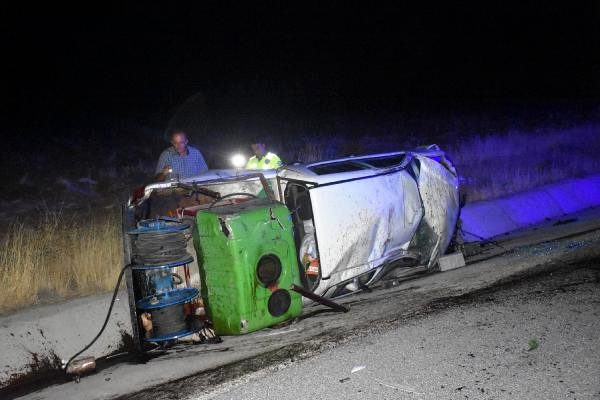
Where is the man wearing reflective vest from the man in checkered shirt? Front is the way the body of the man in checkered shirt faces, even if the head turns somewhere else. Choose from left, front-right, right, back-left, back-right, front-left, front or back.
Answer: back-left

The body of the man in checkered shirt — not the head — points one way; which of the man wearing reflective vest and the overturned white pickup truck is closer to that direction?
the overturned white pickup truck

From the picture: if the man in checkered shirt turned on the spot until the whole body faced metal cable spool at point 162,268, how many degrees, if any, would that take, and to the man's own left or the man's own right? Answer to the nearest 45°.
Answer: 0° — they already face it

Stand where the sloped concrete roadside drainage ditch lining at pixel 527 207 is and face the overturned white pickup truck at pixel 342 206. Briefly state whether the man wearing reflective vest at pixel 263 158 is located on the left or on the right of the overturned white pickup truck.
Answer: right

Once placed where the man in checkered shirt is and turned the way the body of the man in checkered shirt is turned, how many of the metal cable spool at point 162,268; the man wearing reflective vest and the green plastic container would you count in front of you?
2

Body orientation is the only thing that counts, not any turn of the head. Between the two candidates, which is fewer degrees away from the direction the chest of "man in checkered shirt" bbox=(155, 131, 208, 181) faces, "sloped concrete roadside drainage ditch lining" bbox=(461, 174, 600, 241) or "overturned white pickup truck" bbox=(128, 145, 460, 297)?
the overturned white pickup truck

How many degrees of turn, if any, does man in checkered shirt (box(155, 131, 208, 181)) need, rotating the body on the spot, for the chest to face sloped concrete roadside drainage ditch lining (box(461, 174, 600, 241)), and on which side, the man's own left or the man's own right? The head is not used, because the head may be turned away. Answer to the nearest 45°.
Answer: approximately 90° to the man's own left

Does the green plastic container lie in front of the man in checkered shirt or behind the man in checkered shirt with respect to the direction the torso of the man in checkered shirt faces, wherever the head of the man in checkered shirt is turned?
in front

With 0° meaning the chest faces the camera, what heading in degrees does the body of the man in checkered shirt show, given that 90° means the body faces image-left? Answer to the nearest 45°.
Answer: approximately 0°

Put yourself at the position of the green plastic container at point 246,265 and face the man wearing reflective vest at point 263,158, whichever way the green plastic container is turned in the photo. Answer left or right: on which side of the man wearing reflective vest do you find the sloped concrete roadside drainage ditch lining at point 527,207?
right

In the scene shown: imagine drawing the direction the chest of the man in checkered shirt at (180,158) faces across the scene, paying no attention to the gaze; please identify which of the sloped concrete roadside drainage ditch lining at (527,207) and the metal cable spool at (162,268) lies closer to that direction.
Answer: the metal cable spool

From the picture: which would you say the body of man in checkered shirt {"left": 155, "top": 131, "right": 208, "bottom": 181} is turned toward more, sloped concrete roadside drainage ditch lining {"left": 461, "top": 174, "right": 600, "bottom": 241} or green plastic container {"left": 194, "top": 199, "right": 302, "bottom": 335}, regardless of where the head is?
the green plastic container
